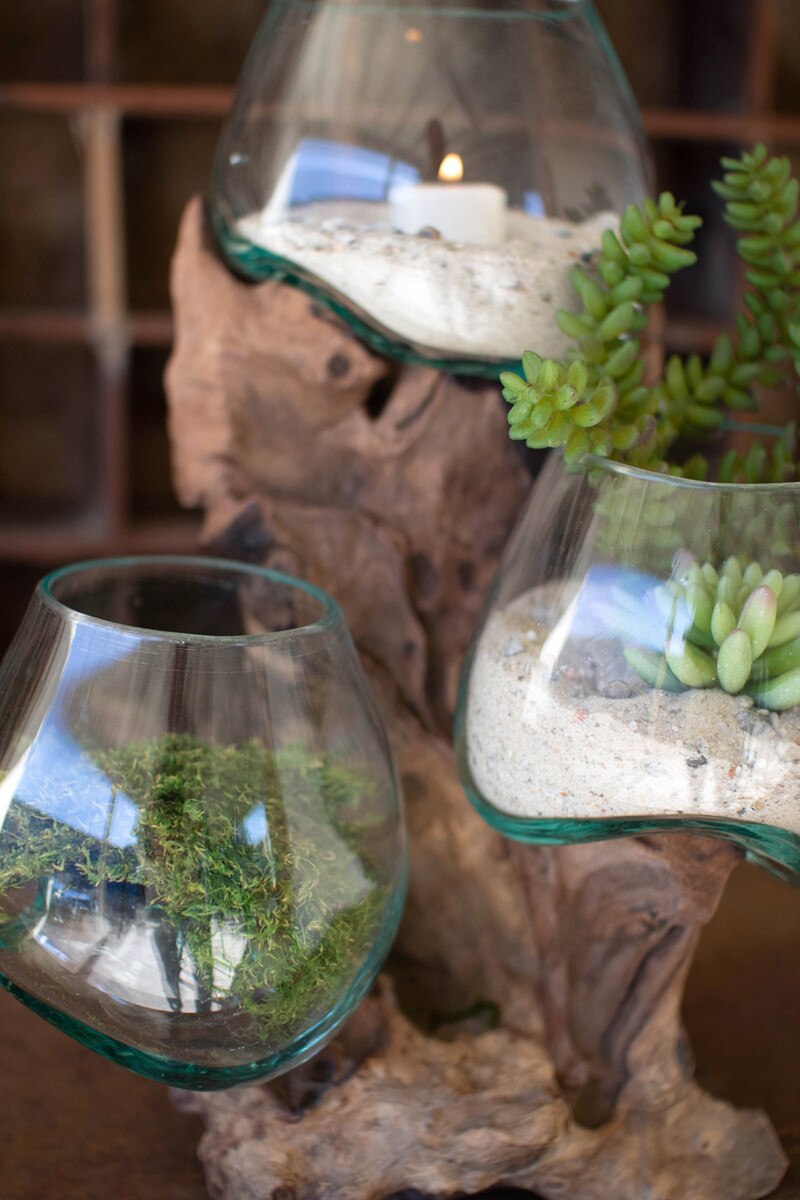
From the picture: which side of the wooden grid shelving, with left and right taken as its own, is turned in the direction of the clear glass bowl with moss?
front

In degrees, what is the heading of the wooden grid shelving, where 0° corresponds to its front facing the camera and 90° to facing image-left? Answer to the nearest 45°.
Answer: approximately 0°

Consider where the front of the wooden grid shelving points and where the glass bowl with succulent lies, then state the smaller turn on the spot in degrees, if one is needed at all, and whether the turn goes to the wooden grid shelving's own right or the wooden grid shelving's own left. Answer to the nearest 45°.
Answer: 0° — it already faces it

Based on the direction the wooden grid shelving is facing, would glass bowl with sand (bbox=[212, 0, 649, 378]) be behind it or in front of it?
in front

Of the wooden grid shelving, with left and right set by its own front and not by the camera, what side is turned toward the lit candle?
front

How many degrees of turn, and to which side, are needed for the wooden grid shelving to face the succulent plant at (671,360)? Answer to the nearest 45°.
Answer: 0° — it already faces it
